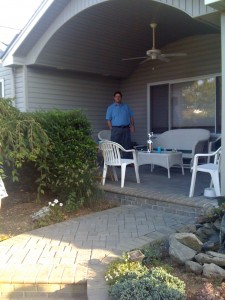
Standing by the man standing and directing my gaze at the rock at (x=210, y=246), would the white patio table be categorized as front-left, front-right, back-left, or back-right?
front-left

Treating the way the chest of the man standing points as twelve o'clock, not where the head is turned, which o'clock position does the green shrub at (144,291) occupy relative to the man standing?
The green shrub is roughly at 12 o'clock from the man standing.

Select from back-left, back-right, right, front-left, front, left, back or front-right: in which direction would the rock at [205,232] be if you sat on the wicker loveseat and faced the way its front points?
front-left

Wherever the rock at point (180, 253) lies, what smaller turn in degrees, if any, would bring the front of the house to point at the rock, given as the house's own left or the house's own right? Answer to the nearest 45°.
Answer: approximately 45° to the house's own left

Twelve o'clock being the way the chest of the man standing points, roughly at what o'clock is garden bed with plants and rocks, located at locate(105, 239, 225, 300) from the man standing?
The garden bed with plants and rocks is roughly at 12 o'clock from the man standing.

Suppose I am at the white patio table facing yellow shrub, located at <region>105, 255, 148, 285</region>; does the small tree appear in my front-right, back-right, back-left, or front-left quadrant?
front-right

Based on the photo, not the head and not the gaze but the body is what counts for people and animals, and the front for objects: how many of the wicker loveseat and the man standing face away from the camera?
0

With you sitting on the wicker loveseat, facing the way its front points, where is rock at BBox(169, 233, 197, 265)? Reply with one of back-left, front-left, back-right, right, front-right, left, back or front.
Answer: front-left

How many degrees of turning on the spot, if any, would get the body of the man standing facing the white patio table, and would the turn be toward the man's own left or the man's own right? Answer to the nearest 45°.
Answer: approximately 45° to the man's own left

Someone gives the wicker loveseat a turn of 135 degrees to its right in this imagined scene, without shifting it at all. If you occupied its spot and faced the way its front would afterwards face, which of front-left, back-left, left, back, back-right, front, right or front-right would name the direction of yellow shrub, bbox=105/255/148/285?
back

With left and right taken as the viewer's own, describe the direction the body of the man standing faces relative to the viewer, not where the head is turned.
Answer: facing the viewer

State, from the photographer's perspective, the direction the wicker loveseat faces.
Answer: facing the viewer and to the left of the viewer

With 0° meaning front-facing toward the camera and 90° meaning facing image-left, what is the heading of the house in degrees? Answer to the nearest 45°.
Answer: approximately 45°

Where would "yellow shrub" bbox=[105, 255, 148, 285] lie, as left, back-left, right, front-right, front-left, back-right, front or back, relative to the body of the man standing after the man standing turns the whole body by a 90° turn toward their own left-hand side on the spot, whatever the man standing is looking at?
right

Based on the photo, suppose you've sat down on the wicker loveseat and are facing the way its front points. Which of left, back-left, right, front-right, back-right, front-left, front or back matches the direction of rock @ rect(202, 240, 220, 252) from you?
front-left

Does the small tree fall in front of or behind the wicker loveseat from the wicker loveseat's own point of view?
in front
